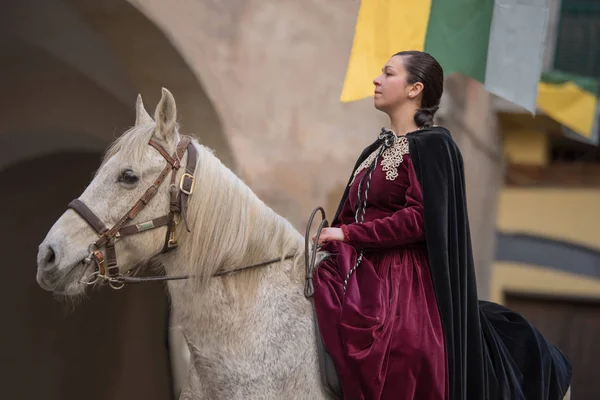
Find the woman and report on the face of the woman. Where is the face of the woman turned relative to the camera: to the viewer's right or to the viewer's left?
to the viewer's left

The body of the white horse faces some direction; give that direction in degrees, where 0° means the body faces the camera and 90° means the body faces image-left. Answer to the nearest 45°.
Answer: approximately 90°
